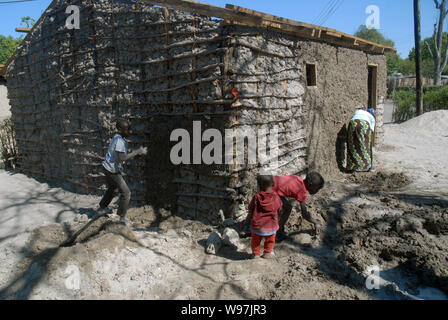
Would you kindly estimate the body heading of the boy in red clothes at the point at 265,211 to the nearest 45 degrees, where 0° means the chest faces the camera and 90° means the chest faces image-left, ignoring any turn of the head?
approximately 180°

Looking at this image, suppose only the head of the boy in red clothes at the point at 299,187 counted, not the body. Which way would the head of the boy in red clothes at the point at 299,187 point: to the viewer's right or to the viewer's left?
to the viewer's right

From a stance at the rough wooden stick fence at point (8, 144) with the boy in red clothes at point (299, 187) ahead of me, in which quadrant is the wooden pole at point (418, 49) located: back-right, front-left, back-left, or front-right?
front-left

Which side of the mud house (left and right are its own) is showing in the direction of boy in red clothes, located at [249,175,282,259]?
front

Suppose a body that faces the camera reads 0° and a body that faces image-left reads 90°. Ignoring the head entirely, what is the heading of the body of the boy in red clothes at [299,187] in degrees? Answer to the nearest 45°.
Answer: approximately 270°

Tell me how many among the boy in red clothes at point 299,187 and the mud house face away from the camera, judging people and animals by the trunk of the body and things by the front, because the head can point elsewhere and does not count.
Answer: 0

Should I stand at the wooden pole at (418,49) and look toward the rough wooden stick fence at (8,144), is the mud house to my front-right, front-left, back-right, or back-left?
front-left

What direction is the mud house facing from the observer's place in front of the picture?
facing the viewer and to the right of the viewer

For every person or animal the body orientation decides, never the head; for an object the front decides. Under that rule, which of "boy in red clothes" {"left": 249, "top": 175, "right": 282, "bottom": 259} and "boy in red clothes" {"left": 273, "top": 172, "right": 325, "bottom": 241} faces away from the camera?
"boy in red clothes" {"left": 249, "top": 175, "right": 282, "bottom": 259}

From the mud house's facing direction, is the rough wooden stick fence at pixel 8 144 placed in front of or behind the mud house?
behind

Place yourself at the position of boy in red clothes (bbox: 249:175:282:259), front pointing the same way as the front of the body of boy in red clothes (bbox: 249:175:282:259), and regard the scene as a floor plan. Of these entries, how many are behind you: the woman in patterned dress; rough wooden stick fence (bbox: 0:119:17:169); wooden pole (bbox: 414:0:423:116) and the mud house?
0
